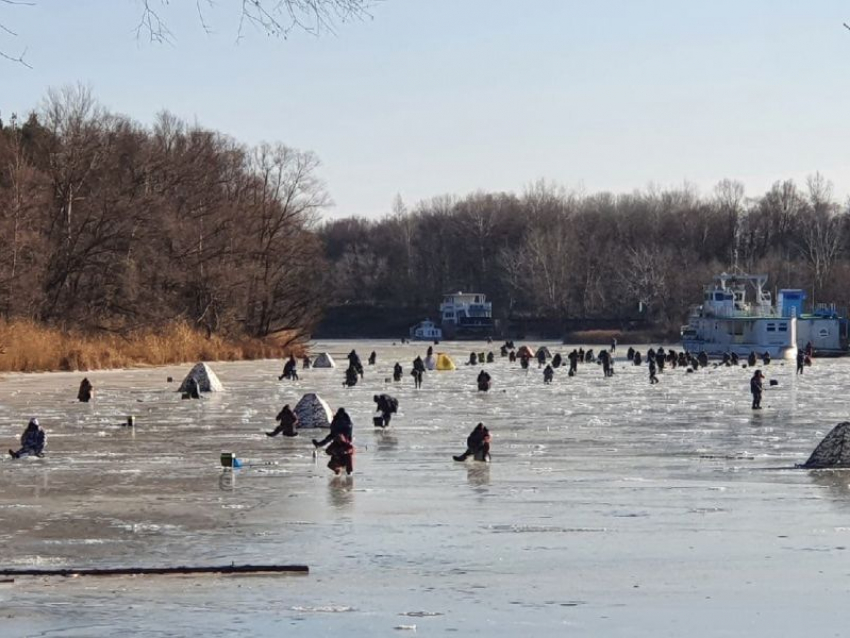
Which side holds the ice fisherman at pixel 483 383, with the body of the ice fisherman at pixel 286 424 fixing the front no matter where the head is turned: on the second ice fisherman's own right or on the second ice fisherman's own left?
on the second ice fisherman's own right

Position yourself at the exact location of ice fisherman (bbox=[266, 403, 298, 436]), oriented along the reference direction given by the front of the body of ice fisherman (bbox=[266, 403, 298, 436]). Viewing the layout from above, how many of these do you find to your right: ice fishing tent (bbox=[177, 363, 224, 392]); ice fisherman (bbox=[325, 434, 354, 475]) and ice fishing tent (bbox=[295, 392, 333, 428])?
2

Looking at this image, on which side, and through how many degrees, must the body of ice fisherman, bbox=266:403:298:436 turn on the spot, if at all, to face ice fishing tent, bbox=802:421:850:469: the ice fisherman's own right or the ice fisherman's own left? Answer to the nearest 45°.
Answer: approximately 135° to the ice fisherman's own left

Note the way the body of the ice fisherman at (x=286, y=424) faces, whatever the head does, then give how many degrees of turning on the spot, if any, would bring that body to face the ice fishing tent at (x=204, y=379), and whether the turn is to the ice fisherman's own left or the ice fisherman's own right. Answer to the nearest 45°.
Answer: approximately 90° to the ice fisherman's own right

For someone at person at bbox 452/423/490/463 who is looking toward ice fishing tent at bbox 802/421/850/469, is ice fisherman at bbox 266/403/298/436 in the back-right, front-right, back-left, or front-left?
back-left

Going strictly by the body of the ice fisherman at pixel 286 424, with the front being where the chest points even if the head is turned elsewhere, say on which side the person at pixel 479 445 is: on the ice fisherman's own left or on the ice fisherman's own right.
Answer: on the ice fisherman's own left

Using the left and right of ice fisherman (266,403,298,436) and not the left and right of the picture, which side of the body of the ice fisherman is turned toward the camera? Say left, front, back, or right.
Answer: left

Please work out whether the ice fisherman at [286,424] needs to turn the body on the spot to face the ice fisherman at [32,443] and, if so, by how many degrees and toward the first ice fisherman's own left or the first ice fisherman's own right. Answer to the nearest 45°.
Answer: approximately 45° to the first ice fisherman's own left

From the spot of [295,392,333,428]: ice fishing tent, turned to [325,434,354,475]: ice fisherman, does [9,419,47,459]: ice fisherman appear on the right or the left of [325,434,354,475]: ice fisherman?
right

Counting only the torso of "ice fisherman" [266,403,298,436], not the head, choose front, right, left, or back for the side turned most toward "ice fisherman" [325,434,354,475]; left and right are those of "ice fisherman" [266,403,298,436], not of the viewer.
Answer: left

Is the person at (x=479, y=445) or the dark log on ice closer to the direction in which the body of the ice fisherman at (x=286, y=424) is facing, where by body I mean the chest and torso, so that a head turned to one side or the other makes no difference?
the dark log on ice
